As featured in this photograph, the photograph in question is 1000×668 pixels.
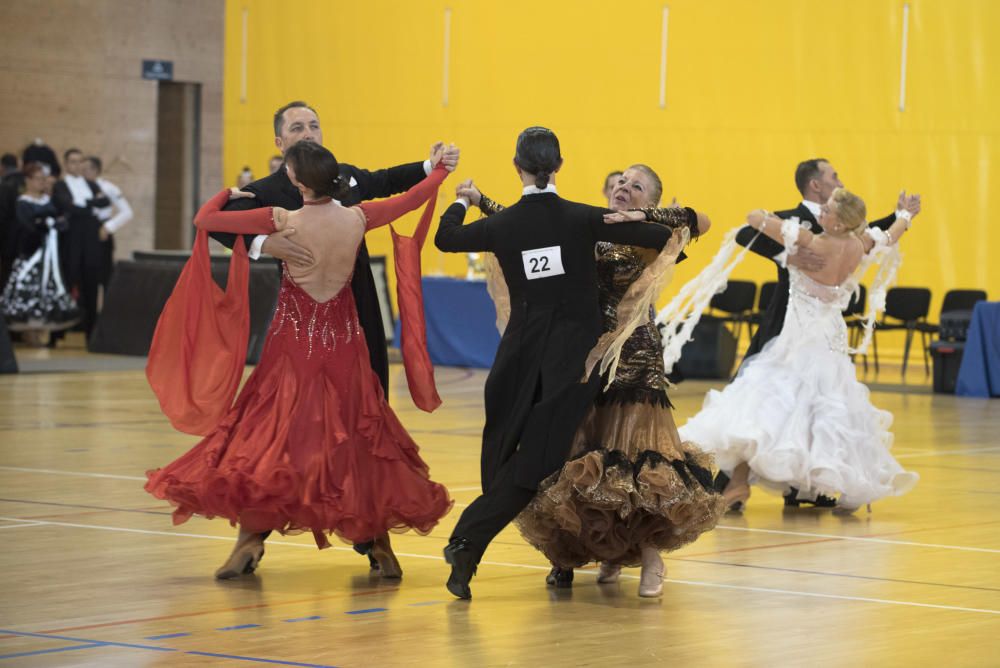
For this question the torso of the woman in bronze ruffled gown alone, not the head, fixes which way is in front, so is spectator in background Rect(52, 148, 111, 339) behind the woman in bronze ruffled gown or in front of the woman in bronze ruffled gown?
behind

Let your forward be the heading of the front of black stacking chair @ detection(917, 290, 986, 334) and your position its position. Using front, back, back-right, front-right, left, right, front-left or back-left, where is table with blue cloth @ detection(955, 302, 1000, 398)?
front-left

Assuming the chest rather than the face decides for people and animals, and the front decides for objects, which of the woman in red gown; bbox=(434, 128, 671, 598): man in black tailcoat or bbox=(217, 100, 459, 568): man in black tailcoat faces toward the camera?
bbox=(217, 100, 459, 568): man in black tailcoat

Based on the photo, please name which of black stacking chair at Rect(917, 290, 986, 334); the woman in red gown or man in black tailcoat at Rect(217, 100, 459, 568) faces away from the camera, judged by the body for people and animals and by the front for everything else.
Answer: the woman in red gown

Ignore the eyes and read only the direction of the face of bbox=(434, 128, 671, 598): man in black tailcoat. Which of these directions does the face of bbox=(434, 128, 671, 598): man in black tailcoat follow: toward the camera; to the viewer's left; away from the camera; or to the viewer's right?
away from the camera

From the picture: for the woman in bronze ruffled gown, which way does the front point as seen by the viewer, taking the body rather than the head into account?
toward the camera

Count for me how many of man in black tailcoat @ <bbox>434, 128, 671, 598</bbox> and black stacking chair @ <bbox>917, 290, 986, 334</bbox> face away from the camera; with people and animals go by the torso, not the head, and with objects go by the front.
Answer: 1

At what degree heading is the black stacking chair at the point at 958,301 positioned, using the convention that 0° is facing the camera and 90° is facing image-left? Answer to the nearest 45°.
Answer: approximately 45°

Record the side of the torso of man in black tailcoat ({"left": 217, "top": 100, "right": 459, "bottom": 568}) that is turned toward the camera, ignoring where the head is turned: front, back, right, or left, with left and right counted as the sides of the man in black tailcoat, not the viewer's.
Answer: front

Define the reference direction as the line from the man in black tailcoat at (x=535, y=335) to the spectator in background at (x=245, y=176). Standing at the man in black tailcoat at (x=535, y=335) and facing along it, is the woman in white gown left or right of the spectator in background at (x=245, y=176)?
right

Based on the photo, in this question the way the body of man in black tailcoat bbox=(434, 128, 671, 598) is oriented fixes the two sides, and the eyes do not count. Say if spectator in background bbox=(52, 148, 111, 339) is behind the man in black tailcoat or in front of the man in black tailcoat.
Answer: in front

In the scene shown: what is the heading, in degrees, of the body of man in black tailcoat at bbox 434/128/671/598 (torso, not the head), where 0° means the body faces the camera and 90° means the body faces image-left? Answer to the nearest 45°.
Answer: approximately 180°

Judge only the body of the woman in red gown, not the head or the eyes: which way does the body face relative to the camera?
away from the camera

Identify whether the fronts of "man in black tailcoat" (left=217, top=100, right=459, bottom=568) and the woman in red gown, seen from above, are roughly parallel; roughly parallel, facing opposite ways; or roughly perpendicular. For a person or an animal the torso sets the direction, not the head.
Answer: roughly parallel, facing opposite ways

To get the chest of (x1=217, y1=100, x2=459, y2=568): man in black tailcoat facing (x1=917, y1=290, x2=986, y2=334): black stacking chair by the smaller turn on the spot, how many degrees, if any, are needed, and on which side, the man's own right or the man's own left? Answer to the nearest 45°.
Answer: approximately 135° to the man's own left
